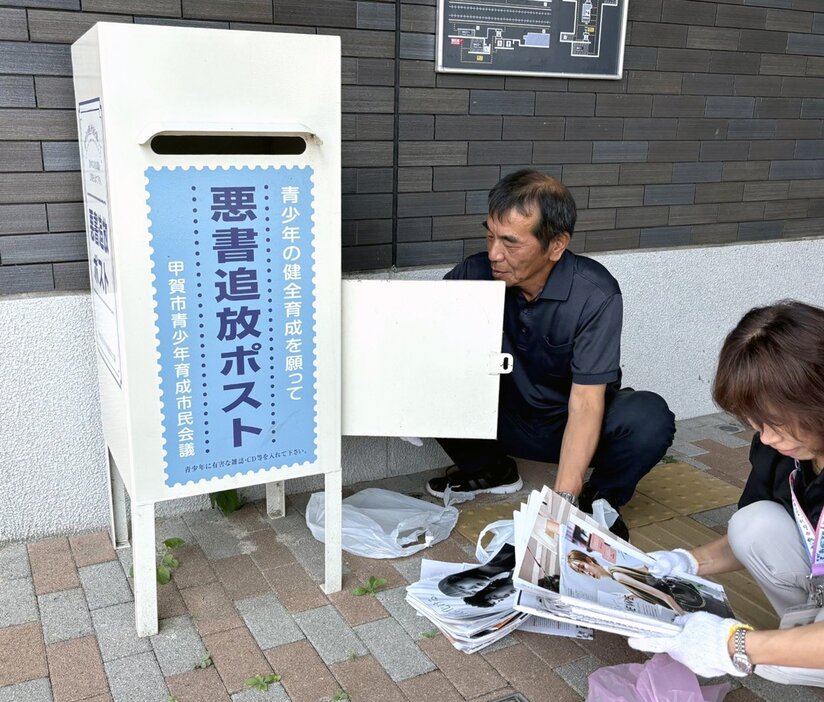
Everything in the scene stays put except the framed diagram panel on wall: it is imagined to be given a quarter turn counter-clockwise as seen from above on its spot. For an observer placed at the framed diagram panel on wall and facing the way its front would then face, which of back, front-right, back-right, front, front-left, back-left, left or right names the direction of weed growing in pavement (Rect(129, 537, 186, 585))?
back-right

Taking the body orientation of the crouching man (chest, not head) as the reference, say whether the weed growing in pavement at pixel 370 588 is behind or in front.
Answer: in front

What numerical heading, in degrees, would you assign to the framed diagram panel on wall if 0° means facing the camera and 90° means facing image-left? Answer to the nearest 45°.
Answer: approximately 0°

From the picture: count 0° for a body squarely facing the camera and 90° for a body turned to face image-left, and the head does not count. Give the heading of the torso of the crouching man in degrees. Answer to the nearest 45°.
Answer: approximately 45°

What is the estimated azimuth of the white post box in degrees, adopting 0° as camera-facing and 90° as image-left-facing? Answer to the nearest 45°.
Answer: approximately 0°

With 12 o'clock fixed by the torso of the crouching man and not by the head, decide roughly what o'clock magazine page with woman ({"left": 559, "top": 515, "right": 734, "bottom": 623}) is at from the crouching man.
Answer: The magazine page with woman is roughly at 10 o'clock from the crouching man.

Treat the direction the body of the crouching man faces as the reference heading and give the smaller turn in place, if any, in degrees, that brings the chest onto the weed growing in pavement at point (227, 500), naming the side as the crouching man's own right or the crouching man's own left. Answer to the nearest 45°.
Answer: approximately 45° to the crouching man's own right

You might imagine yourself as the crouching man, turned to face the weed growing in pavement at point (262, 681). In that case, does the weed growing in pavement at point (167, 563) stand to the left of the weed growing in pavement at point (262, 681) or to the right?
right

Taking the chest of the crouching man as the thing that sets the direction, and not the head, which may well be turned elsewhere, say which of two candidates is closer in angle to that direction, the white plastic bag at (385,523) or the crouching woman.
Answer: the white plastic bag

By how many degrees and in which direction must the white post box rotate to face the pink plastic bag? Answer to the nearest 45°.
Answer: approximately 45° to its left

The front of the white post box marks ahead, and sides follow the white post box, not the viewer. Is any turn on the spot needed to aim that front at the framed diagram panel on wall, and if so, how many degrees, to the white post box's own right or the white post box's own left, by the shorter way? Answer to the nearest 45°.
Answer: approximately 135° to the white post box's own left
